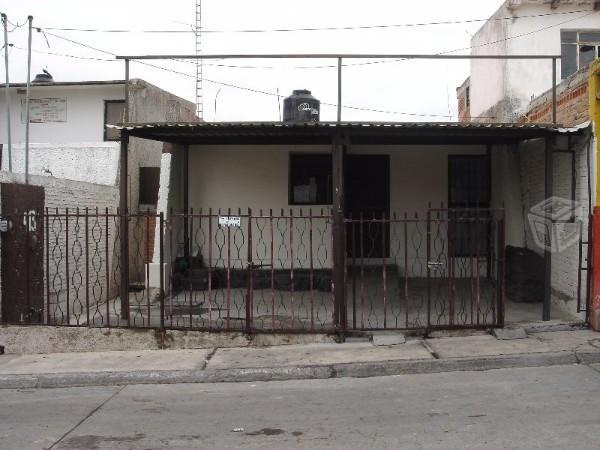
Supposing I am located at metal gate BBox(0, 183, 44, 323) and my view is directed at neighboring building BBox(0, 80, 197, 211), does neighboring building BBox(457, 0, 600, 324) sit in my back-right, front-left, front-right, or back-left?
front-right

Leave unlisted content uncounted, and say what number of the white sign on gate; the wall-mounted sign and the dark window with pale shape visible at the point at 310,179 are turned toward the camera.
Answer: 3

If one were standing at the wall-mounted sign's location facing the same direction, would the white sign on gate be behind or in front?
in front

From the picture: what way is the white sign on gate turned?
toward the camera

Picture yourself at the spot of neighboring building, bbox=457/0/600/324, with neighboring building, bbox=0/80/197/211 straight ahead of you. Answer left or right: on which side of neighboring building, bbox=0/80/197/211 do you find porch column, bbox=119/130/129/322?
left

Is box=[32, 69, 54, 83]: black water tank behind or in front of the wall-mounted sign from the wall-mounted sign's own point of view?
behind

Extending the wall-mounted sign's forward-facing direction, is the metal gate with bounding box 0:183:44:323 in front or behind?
in front

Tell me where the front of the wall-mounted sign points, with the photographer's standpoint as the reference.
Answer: facing the viewer

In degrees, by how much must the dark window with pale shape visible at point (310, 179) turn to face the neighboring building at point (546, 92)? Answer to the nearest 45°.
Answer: approximately 135° to its left
